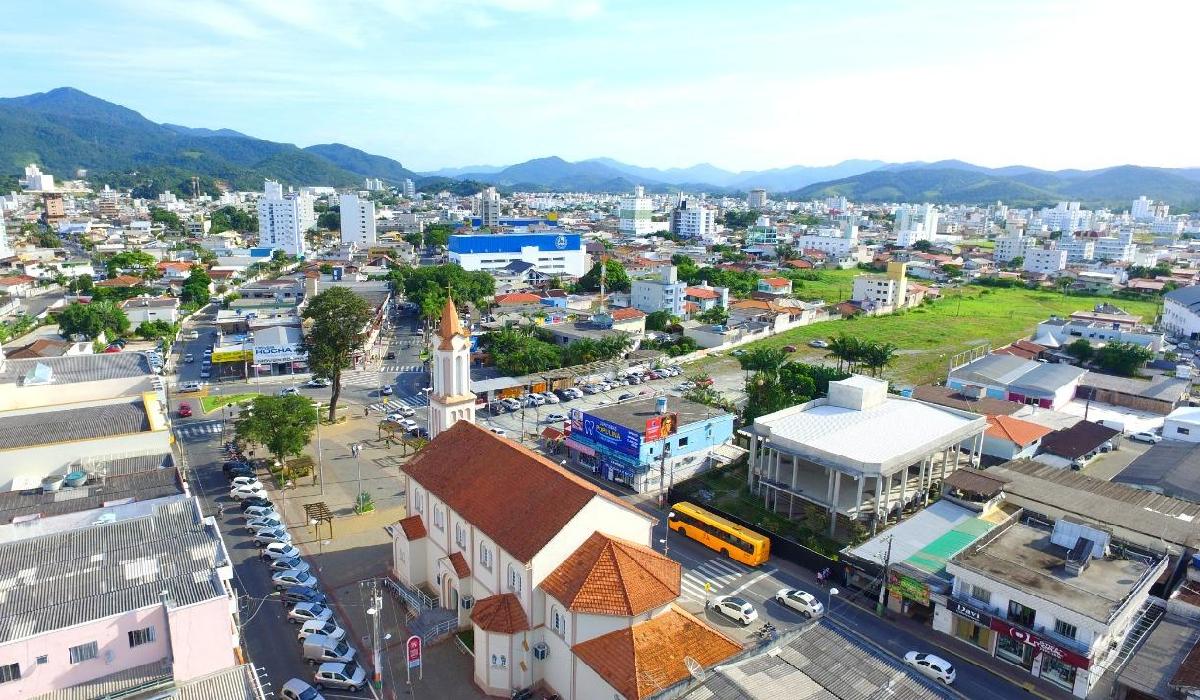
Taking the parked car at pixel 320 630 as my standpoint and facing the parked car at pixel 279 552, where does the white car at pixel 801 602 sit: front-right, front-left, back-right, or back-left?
back-right

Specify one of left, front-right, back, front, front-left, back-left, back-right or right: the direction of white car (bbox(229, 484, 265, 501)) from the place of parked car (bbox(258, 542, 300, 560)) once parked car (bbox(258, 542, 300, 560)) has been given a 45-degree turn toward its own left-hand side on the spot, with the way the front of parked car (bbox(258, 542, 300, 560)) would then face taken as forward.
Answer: left

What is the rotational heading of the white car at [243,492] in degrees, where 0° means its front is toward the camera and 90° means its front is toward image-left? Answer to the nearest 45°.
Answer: approximately 315°

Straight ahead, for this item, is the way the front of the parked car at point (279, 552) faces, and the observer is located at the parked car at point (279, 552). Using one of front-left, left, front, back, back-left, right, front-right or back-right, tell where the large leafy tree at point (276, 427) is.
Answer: back-left

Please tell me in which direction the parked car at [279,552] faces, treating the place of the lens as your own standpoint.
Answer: facing the viewer and to the right of the viewer

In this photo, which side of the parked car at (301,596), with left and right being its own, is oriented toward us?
right

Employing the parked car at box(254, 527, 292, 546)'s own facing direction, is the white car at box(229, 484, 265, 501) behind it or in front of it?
behind

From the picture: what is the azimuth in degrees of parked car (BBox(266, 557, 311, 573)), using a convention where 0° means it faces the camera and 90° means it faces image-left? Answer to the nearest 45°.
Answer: approximately 315°

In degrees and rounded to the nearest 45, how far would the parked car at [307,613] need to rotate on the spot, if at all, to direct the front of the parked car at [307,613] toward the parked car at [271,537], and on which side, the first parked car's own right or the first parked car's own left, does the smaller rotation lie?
approximately 135° to the first parked car's own left

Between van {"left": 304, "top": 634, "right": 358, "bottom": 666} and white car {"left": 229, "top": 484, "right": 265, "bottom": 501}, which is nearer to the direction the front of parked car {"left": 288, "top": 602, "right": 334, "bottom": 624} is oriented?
the van

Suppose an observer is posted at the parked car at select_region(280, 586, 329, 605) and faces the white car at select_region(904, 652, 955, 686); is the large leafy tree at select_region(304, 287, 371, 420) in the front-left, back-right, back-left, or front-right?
back-left
